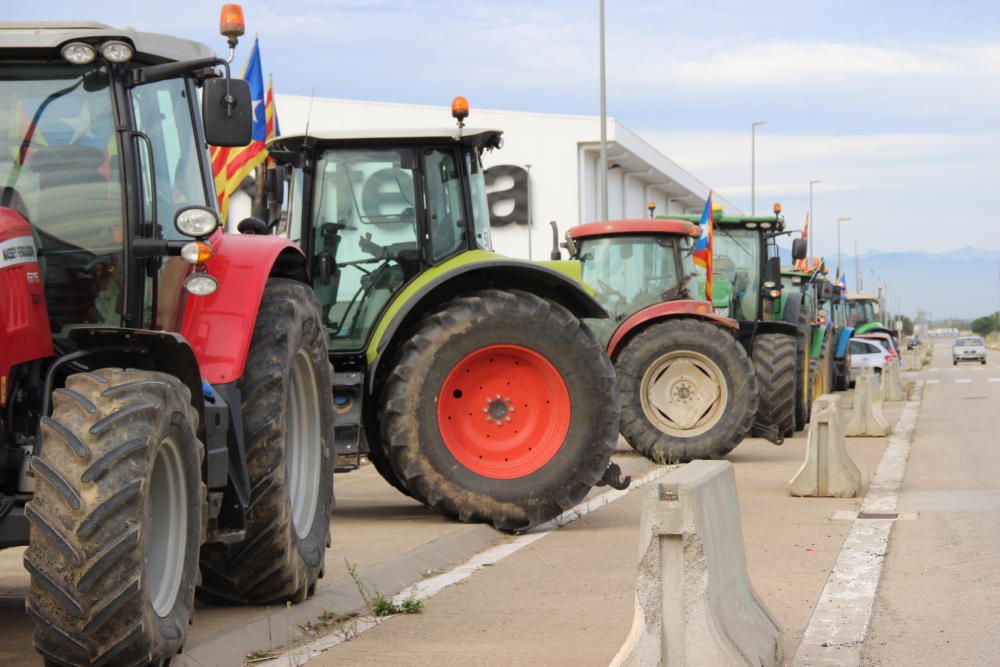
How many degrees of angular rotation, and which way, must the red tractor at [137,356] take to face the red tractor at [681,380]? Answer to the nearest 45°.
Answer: approximately 180°

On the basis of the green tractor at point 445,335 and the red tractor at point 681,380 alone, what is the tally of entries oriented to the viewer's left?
2

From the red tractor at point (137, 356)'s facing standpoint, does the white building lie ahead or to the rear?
to the rear

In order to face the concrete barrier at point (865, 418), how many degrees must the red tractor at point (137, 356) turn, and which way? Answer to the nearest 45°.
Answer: approximately 180°

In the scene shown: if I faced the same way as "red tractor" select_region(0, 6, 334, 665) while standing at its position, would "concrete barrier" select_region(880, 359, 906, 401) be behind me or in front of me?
behind

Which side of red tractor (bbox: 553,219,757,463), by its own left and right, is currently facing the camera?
left

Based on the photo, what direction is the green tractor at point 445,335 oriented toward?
to the viewer's left

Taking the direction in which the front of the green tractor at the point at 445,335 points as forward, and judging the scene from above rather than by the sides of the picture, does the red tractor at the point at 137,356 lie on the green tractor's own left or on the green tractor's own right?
on the green tractor's own left

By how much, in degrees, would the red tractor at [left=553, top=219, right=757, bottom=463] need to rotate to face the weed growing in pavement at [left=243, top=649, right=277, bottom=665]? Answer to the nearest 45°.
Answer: approximately 90° to its left

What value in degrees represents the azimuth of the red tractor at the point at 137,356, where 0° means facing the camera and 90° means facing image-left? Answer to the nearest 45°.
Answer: approximately 45°
